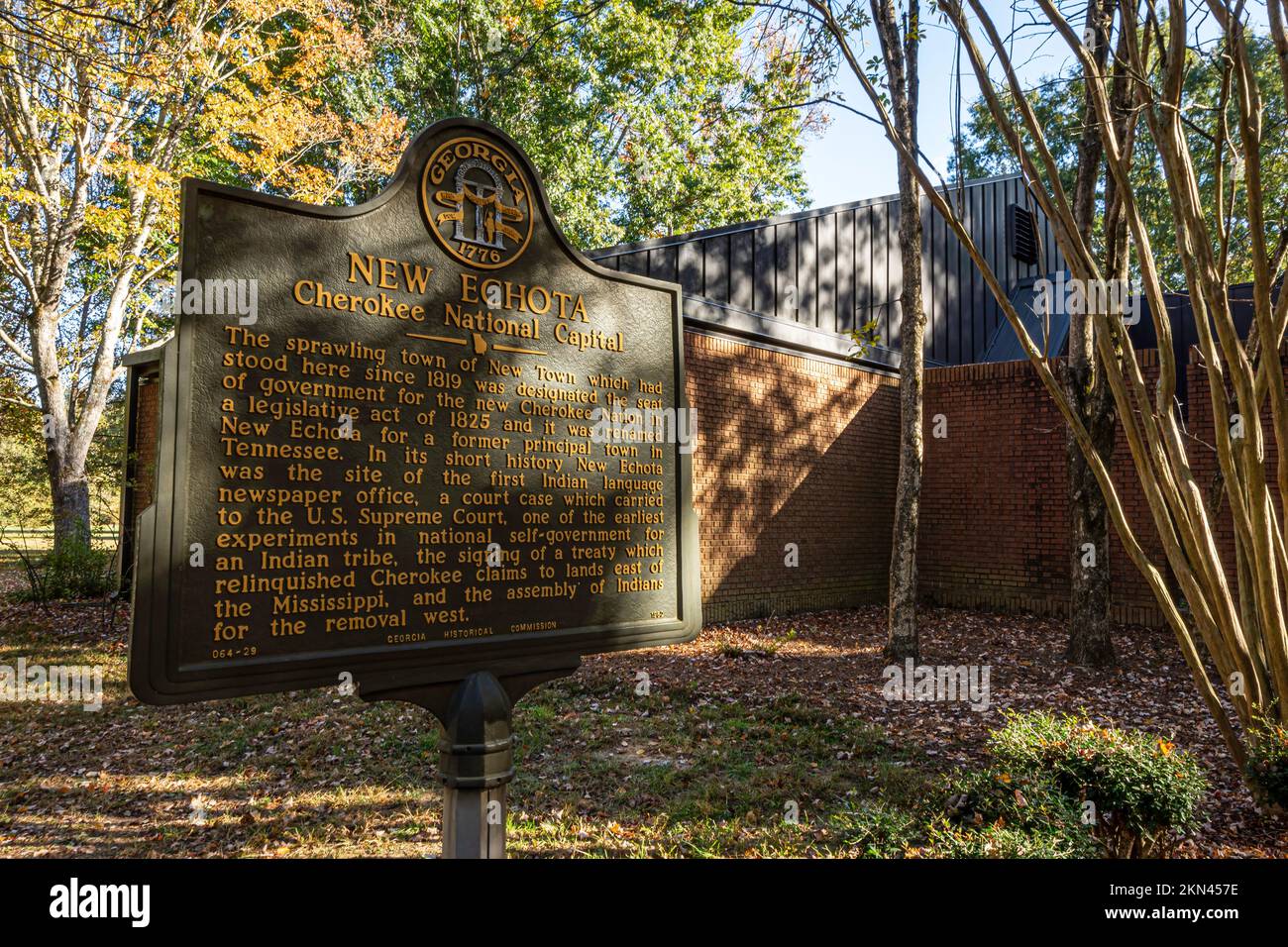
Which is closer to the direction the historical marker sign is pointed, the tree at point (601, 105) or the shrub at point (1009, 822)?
the shrub

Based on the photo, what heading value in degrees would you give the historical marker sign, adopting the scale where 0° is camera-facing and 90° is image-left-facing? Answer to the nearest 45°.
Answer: approximately 315°

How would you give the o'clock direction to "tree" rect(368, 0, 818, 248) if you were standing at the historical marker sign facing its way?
The tree is roughly at 8 o'clock from the historical marker sign.

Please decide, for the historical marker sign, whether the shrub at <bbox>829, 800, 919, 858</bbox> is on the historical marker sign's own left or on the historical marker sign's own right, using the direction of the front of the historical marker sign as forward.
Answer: on the historical marker sign's own left

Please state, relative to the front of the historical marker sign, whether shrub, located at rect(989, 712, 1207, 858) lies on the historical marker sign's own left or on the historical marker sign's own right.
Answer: on the historical marker sign's own left

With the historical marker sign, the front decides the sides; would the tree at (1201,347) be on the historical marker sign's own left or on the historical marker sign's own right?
on the historical marker sign's own left

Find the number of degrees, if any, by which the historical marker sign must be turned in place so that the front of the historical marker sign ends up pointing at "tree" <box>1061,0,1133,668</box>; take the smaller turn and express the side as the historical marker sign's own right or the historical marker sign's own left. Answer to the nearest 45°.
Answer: approximately 90° to the historical marker sign's own left

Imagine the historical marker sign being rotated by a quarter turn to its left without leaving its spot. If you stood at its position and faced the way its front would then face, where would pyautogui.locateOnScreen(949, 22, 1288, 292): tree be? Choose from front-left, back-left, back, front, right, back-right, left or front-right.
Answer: front
